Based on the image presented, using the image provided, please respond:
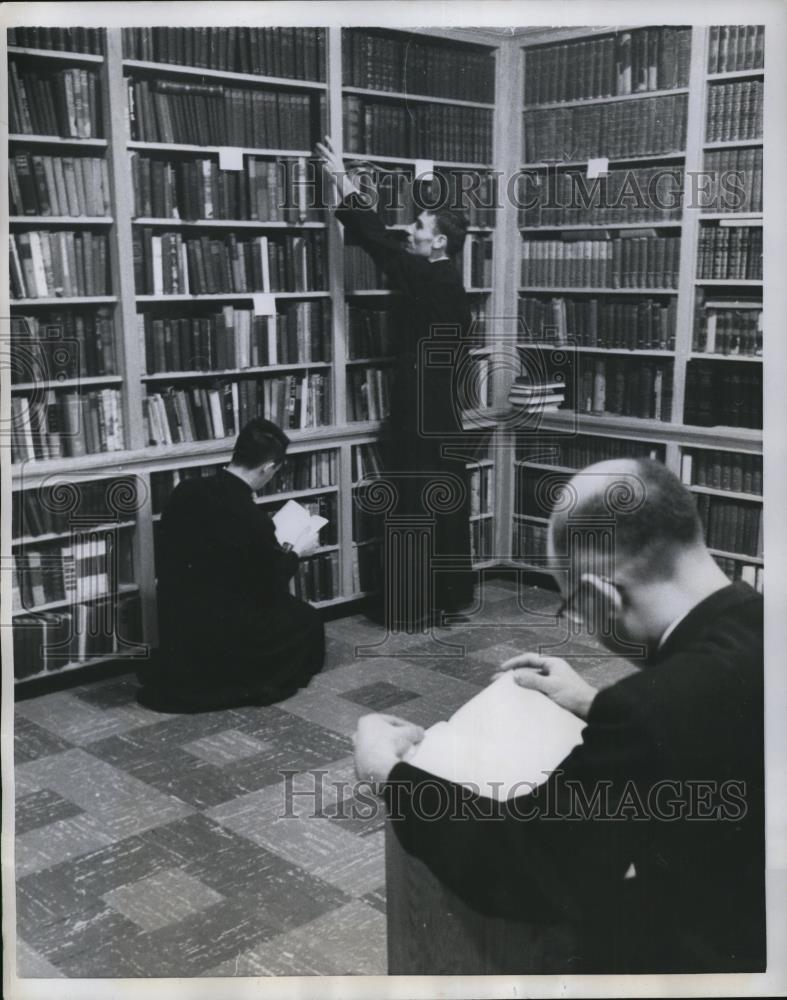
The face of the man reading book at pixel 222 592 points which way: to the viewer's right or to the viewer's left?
to the viewer's right

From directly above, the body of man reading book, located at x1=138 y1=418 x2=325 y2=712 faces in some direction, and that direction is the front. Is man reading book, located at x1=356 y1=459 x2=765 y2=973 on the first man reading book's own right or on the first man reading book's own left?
on the first man reading book's own right

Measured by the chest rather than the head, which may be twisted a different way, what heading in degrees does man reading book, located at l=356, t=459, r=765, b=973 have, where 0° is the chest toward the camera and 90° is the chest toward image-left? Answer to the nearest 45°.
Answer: approximately 135°

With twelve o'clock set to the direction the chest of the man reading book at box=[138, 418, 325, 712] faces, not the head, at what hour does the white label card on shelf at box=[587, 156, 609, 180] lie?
The white label card on shelf is roughly at 1 o'clock from the man reading book.

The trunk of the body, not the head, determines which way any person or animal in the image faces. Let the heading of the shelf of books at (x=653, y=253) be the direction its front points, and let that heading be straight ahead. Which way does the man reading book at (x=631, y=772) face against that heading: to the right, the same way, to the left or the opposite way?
to the right

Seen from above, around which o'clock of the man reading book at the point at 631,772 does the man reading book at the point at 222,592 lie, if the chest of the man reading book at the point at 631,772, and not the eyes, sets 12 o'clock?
the man reading book at the point at 222,592 is roughly at 12 o'clock from the man reading book at the point at 631,772.

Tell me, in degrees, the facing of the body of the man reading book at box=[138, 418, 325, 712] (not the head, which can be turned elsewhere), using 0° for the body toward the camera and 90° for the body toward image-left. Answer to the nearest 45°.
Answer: approximately 225°

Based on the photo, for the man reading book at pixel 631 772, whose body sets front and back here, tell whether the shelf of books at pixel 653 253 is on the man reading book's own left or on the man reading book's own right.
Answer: on the man reading book's own right

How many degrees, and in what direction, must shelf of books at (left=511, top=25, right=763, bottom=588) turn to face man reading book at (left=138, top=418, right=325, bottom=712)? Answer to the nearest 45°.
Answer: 0° — it already faces them
